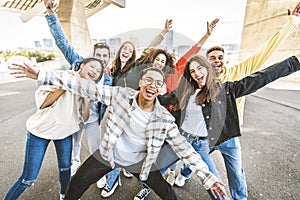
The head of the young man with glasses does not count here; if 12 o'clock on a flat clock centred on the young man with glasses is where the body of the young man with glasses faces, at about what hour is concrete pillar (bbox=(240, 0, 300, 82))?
The concrete pillar is roughly at 8 o'clock from the young man with glasses.

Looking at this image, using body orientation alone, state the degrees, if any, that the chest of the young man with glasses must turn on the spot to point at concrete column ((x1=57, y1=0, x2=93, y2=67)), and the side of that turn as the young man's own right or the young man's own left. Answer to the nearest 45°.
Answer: approximately 135° to the young man's own right

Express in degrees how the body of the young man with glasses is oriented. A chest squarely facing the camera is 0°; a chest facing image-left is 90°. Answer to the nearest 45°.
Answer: approximately 0°
